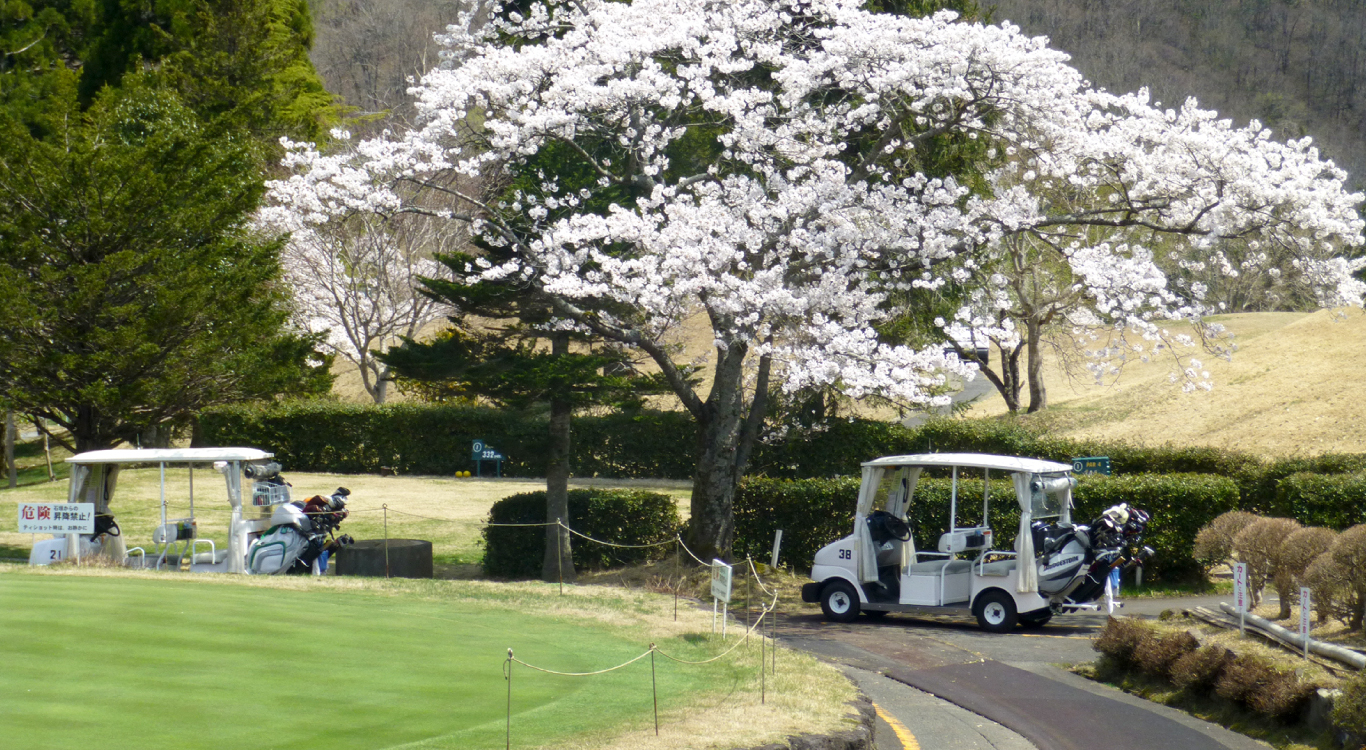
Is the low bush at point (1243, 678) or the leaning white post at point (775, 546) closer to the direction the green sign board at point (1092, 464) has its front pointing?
the low bush

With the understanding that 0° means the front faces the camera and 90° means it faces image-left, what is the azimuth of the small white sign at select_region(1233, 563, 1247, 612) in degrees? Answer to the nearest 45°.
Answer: approximately 0°

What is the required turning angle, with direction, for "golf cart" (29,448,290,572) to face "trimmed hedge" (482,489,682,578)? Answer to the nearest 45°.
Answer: approximately 180°

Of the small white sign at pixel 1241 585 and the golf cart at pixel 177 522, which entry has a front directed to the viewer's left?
the golf cart

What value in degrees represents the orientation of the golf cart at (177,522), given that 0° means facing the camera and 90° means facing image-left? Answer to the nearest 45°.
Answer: approximately 90°

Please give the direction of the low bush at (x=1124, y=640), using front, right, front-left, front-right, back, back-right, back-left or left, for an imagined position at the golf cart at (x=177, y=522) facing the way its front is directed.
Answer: back-left

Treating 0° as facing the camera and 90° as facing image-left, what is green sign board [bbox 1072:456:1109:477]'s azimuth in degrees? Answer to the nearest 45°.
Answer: approximately 0°

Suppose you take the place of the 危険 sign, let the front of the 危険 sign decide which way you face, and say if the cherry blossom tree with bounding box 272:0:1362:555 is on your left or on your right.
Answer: on your left

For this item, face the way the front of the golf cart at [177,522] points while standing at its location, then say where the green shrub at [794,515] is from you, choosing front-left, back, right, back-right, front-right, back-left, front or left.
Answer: back

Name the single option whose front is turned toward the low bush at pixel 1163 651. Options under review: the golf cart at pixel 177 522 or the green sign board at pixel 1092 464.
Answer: the green sign board
